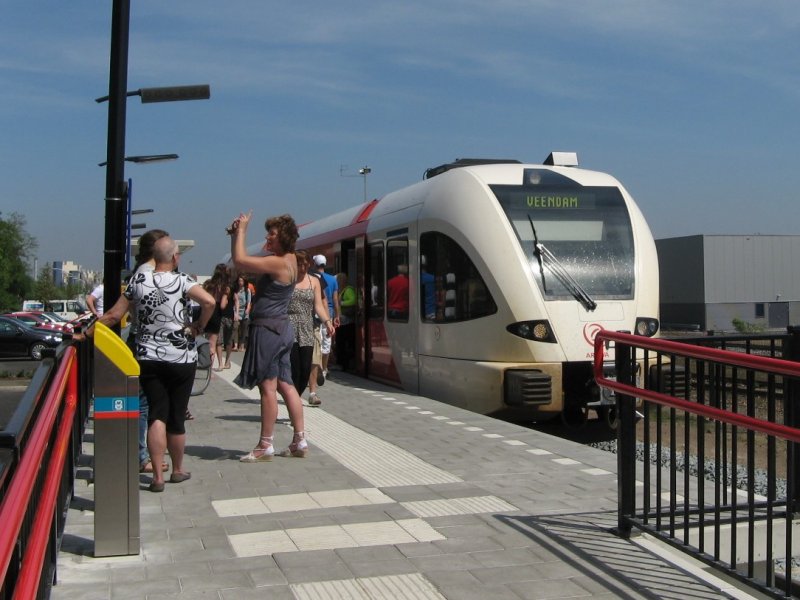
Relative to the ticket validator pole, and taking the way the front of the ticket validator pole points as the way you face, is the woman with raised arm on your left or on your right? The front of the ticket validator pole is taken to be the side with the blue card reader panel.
on your left

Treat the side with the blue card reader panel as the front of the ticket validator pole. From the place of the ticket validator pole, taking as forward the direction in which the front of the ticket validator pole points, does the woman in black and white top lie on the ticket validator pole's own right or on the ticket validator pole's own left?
on the ticket validator pole's own left

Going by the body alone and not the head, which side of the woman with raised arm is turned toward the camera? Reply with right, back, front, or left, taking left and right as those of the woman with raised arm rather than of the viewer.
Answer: left

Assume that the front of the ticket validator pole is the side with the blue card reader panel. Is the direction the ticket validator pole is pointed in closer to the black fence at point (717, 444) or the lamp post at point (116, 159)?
the black fence

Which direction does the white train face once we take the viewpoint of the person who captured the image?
facing the viewer and to the right of the viewer

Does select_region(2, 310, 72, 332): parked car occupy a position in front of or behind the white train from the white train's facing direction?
behind

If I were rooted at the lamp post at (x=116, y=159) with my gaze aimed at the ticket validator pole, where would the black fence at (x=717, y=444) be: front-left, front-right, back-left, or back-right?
front-left

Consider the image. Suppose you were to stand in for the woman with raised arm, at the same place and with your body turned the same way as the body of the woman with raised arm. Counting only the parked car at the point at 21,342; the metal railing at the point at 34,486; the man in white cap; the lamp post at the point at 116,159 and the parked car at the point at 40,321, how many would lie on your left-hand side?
1

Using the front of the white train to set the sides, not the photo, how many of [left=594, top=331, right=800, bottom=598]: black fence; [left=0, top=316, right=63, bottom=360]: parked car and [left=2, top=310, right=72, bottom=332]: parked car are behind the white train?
2

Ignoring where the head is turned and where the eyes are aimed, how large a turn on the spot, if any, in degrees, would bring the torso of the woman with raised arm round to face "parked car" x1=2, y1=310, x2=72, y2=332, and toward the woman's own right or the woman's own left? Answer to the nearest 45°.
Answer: approximately 90° to the woman's own right

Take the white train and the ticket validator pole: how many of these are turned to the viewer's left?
0

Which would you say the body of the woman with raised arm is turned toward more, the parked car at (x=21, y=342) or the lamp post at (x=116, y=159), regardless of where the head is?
the lamp post

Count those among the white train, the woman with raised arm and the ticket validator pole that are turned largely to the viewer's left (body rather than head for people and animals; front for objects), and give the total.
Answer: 1

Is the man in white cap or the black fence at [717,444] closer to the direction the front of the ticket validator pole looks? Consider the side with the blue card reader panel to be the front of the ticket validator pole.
the black fence

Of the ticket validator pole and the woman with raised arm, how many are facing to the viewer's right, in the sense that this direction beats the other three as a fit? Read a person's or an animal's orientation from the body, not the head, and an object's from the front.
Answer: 1

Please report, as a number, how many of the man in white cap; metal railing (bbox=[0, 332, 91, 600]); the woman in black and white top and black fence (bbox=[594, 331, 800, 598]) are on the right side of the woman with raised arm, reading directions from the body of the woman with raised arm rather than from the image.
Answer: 1
